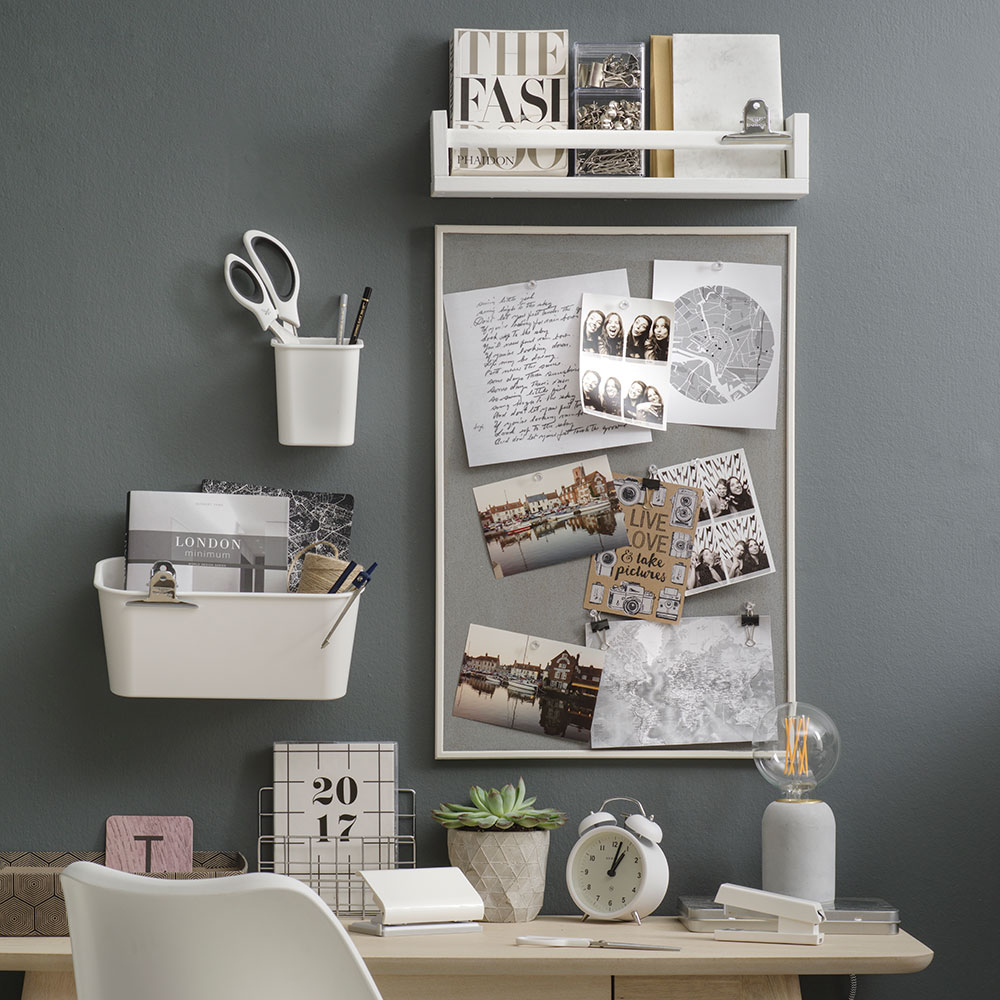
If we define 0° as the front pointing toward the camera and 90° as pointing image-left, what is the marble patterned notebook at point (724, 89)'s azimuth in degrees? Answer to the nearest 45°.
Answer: approximately 0°

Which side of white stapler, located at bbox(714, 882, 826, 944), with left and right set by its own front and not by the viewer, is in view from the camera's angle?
left

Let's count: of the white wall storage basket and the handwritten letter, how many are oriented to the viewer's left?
0
